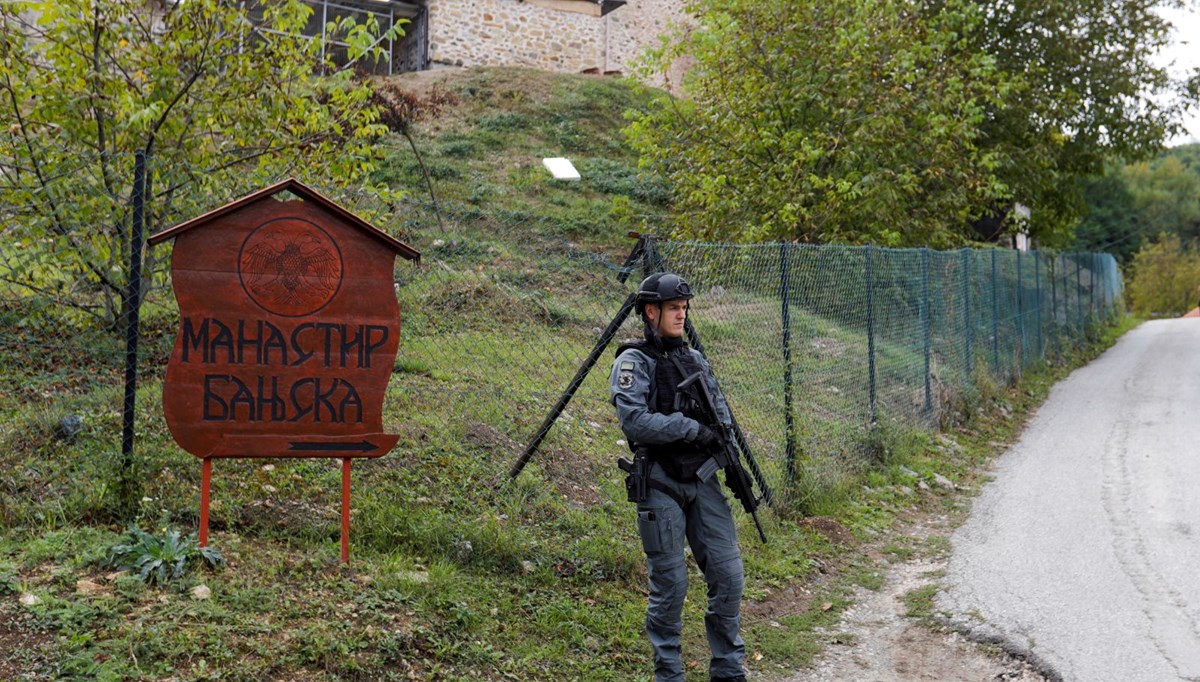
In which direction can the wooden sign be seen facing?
toward the camera

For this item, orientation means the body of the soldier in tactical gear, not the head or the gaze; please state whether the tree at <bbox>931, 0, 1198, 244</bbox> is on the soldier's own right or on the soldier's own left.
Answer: on the soldier's own left

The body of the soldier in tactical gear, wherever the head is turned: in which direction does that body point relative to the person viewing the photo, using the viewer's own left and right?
facing the viewer and to the right of the viewer

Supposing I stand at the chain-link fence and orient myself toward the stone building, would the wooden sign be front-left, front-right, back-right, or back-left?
back-left

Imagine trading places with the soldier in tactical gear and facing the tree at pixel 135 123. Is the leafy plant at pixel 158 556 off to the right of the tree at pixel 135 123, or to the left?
left

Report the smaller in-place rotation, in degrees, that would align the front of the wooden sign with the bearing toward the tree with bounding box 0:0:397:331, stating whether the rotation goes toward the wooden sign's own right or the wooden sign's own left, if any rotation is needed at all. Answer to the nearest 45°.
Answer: approximately 180°

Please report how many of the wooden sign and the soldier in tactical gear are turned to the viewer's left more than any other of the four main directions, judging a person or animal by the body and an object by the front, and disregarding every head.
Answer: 0

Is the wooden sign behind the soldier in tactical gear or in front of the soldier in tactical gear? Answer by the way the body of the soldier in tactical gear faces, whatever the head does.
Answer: behind

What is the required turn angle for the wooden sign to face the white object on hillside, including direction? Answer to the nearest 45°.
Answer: approximately 180°
